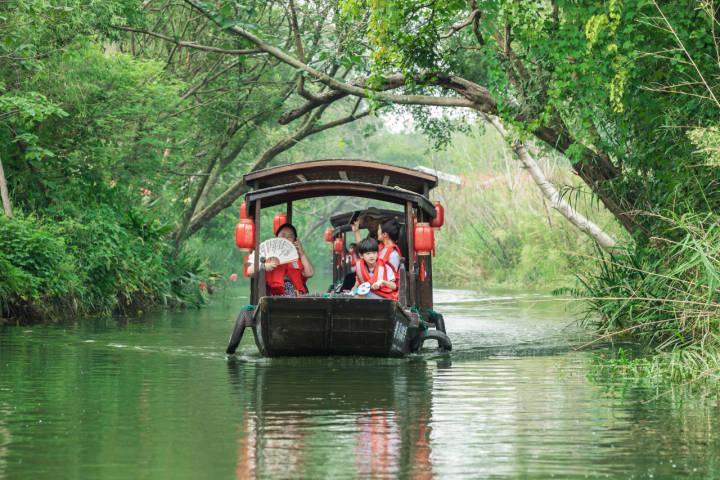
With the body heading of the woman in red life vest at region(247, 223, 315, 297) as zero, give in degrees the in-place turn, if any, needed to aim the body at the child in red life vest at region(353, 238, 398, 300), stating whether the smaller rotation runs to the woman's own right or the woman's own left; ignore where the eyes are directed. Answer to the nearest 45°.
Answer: approximately 45° to the woman's own left

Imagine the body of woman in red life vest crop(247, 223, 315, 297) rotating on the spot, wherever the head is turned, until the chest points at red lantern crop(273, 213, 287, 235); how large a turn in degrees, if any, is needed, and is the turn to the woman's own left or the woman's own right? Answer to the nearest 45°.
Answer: approximately 180°

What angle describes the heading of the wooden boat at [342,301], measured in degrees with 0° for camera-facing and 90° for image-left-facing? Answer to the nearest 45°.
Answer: approximately 0°

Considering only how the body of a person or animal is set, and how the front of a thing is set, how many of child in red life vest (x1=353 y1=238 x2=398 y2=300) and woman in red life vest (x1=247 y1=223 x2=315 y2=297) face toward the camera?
2

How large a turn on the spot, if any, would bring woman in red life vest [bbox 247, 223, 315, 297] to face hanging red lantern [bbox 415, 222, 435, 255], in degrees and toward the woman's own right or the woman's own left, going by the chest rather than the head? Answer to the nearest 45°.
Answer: approximately 45° to the woman's own left

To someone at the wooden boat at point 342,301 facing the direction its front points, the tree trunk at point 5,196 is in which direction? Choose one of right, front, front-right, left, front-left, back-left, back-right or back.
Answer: back-right

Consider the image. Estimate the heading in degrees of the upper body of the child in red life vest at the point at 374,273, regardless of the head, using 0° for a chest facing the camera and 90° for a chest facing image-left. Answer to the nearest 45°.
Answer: approximately 0°

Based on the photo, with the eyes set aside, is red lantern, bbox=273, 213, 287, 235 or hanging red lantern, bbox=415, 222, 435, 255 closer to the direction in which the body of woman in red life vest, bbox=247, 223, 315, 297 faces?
the hanging red lantern

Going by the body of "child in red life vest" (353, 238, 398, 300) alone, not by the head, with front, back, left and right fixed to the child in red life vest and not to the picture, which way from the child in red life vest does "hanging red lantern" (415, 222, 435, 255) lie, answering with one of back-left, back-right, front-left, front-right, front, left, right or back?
front-left

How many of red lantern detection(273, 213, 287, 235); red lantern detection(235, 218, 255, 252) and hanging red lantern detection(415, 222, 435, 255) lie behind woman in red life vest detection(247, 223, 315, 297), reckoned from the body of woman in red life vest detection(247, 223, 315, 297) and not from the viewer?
1
